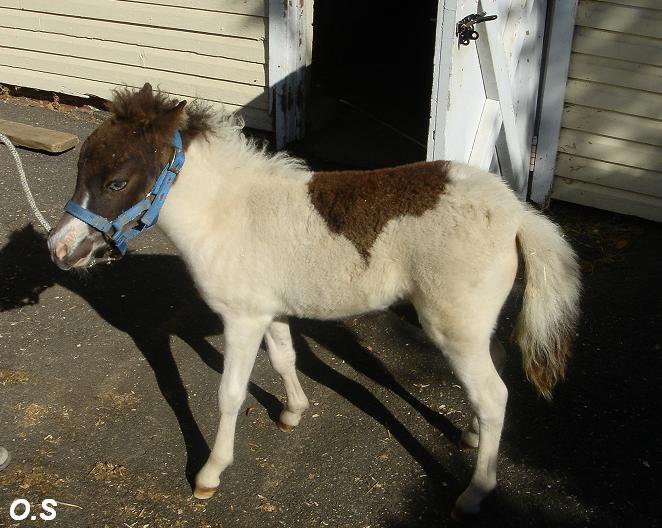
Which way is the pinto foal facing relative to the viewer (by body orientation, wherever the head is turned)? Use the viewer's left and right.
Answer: facing to the left of the viewer

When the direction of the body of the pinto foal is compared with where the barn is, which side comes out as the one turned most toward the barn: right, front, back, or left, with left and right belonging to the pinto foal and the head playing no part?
right

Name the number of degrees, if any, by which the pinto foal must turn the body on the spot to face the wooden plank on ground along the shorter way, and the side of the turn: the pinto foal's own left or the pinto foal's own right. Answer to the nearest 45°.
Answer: approximately 45° to the pinto foal's own right
